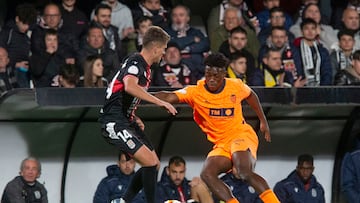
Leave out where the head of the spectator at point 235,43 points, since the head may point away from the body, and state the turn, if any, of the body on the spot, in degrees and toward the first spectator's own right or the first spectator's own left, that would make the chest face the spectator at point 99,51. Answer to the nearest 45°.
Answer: approximately 90° to the first spectator's own right

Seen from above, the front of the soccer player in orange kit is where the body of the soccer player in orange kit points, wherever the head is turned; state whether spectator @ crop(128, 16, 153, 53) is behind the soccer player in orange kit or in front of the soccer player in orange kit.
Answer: behind
